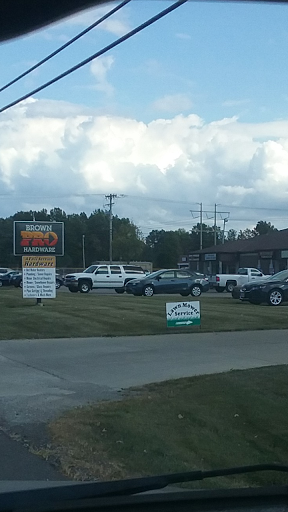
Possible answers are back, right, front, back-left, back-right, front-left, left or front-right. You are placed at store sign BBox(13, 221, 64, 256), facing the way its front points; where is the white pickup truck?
back-left

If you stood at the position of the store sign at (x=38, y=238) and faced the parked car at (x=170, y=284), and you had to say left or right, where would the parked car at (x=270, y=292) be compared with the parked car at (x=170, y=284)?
right

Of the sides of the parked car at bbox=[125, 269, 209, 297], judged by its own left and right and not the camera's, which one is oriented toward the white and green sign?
left

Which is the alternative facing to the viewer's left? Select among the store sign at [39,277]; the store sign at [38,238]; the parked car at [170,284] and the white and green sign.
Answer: the parked car

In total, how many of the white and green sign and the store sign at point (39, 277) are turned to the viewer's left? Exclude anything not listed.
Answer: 0

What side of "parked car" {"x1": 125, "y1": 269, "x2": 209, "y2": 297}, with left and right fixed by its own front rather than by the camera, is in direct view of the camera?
left

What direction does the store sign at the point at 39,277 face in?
toward the camera

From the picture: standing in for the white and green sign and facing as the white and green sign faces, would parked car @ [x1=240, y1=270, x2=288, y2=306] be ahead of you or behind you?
behind

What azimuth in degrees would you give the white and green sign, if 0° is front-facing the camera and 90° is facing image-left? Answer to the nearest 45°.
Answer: approximately 0°

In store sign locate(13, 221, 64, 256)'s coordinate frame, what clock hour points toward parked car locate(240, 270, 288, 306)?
The parked car is roughly at 9 o'clock from the store sign.

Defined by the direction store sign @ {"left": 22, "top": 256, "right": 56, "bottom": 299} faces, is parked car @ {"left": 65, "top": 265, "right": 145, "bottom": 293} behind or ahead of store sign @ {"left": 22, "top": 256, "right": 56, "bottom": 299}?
behind
